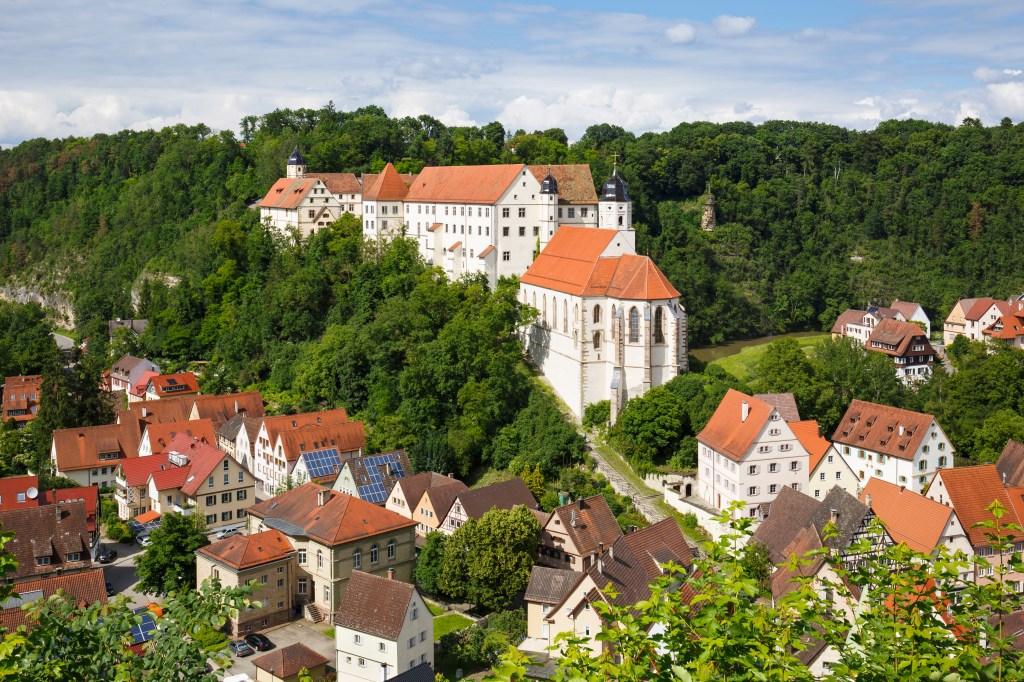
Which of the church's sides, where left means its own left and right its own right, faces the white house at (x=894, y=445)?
back

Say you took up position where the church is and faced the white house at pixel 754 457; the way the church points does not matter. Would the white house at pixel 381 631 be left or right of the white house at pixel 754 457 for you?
right

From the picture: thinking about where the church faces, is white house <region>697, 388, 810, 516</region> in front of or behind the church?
behind

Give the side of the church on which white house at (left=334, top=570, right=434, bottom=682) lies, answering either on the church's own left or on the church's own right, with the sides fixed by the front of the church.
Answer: on the church's own left

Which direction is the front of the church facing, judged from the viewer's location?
facing away from the viewer and to the left of the viewer

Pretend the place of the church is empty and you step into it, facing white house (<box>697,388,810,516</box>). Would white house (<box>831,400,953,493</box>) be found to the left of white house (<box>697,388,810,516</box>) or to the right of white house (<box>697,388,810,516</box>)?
left

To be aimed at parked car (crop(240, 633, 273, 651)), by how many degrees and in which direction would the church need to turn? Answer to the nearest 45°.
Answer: approximately 90° to its left
